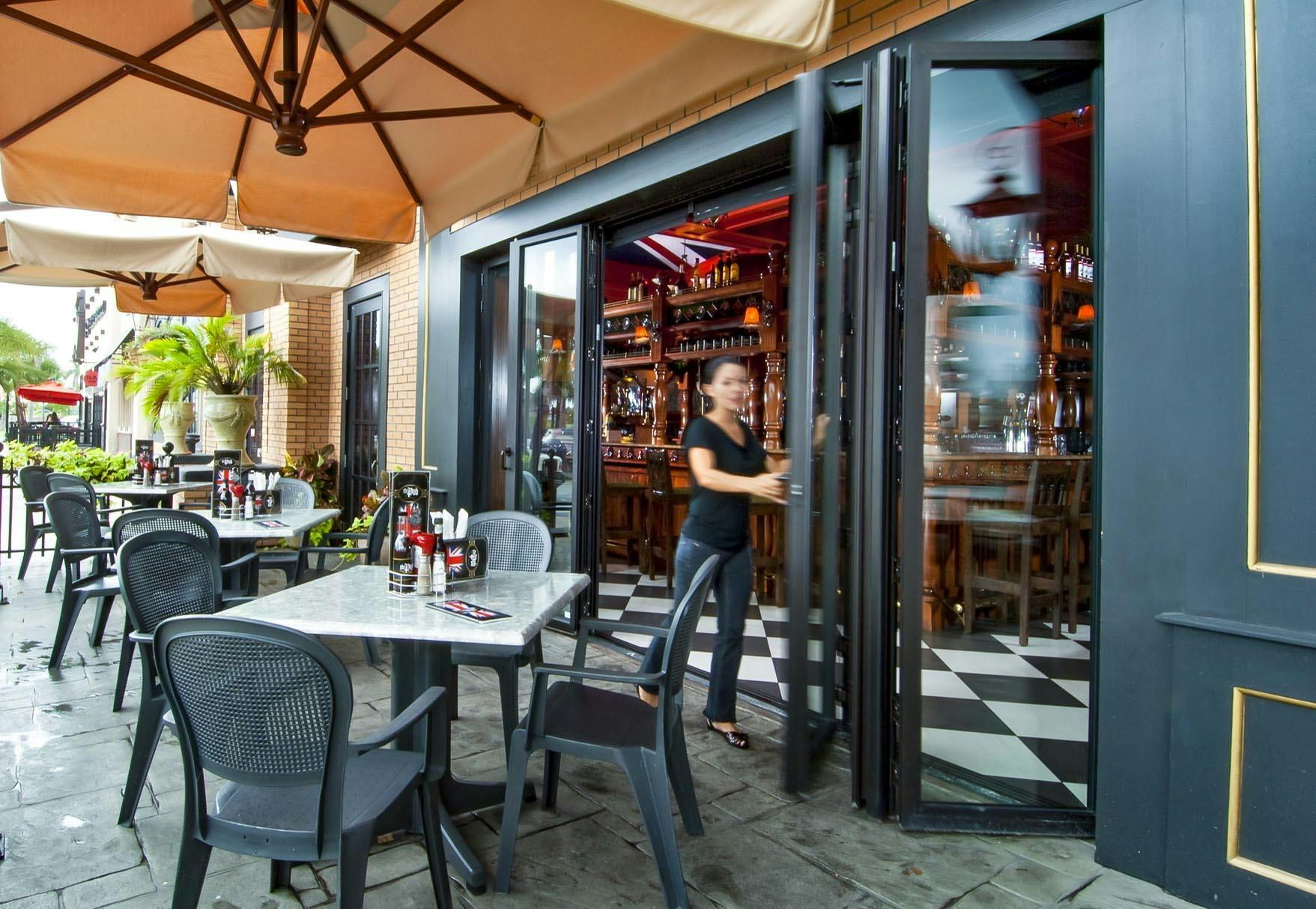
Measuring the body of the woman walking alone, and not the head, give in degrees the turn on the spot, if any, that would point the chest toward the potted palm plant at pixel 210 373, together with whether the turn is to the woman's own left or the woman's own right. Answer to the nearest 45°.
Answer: approximately 180°

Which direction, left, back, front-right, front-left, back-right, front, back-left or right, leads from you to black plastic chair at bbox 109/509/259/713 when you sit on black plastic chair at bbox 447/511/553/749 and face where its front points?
front-right

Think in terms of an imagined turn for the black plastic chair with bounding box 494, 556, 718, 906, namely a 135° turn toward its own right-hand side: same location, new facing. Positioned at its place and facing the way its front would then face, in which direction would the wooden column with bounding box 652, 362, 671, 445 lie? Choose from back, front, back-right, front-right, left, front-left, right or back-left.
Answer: front-left

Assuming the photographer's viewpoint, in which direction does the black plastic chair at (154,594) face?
facing away from the viewer and to the right of the viewer

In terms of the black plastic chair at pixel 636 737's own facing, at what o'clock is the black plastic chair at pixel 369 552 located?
the black plastic chair at pixel 369 552 is roughly at 2 o'clock from the black plastic chair at pixel 636 737.

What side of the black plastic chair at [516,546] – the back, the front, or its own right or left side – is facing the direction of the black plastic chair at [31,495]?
right

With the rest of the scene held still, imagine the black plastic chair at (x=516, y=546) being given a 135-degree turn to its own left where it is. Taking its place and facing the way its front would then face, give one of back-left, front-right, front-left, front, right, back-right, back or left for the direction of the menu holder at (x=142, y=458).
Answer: back-left

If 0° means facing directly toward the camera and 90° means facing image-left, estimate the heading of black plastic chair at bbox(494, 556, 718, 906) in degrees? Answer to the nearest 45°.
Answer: approximately 90°

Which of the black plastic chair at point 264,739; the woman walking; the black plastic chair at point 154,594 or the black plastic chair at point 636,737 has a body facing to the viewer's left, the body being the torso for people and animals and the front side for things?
the black plastic chair at point 636,737

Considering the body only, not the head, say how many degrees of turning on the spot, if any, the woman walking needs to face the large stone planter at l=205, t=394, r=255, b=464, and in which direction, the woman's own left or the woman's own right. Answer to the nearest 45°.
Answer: approximately 180°

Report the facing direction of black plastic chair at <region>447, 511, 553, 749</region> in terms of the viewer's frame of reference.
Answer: facing the viewer and to the left of the viewer

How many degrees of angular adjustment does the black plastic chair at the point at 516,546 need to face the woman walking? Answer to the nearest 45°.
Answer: approximately 90° to its left

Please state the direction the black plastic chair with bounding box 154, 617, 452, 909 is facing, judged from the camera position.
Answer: facing away from the viewer and to the right of the viewer

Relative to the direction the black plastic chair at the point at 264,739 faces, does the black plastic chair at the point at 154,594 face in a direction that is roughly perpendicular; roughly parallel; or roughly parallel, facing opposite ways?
roughly parallel
